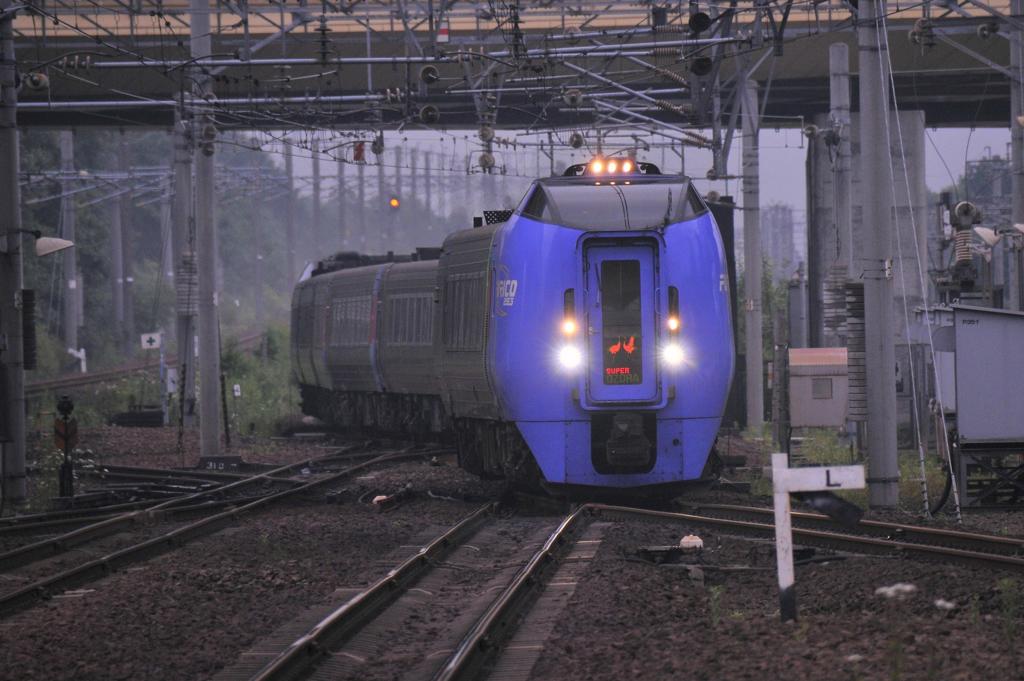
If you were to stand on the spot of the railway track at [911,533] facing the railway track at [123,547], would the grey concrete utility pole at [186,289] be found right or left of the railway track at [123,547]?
right

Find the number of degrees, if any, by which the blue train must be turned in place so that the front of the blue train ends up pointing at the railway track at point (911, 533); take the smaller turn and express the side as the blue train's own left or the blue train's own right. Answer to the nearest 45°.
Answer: approximately 45° to the blue train's own left

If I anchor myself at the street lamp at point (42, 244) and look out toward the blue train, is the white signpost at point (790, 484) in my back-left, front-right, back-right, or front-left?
front-right

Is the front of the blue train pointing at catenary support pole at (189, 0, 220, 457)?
no

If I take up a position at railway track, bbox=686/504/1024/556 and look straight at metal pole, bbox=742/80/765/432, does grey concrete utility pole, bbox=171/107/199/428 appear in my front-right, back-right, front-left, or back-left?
front-left

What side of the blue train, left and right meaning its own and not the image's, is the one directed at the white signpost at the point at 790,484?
front

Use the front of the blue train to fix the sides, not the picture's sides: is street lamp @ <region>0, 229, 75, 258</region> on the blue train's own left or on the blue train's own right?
on the blue train's own right

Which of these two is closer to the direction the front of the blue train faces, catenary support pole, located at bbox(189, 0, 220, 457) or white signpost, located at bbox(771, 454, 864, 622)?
the white signpost

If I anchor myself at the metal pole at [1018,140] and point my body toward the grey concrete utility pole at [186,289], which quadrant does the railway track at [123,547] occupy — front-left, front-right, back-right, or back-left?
front-left

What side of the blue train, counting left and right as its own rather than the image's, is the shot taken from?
front

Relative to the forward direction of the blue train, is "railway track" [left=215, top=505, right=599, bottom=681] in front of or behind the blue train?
in front

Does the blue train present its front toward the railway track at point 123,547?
no

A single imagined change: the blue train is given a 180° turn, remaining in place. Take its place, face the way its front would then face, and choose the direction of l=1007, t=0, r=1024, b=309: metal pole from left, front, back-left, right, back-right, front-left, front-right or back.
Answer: front-right
